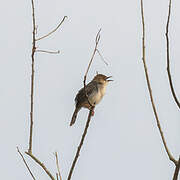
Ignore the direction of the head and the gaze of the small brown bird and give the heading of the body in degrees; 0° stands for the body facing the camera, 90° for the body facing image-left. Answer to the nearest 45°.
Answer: approximately 270°
